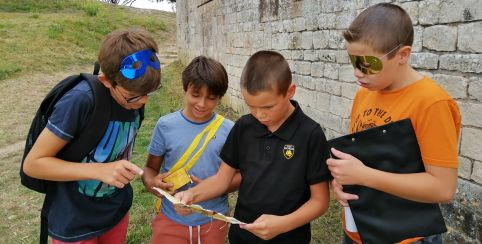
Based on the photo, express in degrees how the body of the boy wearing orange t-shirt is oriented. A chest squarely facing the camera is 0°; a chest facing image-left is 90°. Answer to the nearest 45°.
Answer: approximately 45°

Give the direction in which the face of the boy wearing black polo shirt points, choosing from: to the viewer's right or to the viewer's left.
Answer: to the viewer's left

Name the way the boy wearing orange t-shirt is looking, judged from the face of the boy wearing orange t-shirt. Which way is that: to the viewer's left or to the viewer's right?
to the viewer's left
